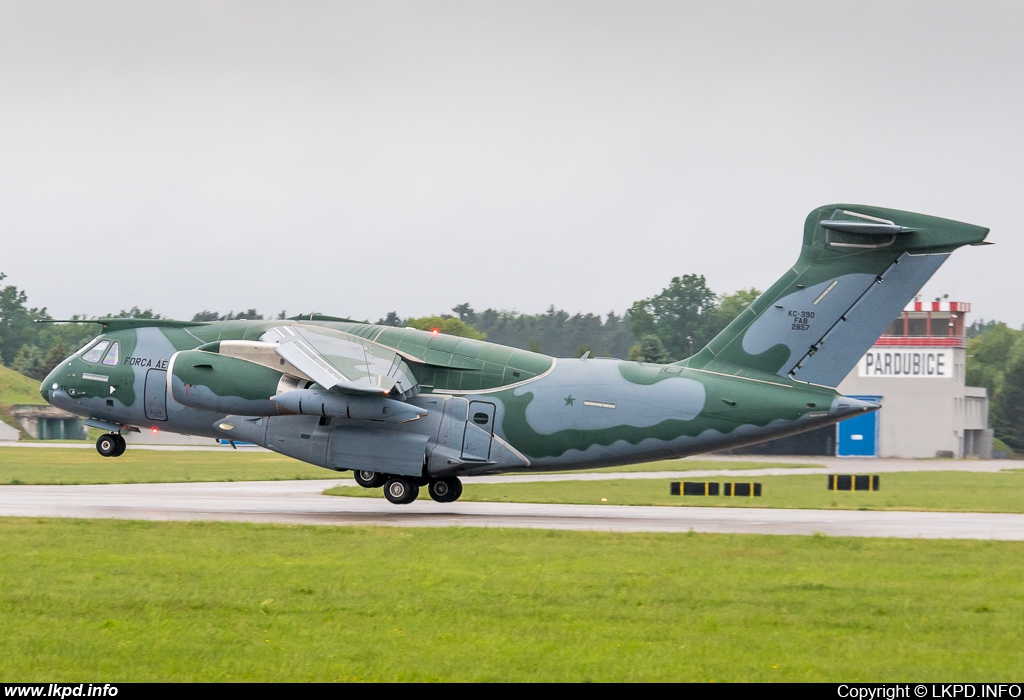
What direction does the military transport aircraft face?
to the viewer's left
